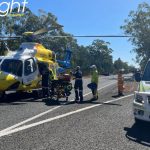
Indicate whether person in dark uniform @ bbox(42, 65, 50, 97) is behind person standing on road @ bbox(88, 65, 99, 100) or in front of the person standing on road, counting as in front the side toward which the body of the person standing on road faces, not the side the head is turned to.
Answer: in front

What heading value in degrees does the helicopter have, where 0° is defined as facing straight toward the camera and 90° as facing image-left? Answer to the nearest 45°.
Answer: approximately 45°

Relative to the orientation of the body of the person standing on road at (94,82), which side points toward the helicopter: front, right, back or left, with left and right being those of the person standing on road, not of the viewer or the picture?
front

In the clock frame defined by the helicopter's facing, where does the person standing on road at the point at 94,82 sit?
The person standing on road is roughly at 8 o'clock from the helicopter.

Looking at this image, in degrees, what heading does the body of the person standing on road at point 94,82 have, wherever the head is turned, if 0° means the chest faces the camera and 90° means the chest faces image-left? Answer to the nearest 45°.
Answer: approximately 90°

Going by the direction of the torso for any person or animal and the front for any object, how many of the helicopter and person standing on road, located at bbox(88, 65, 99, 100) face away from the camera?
0
